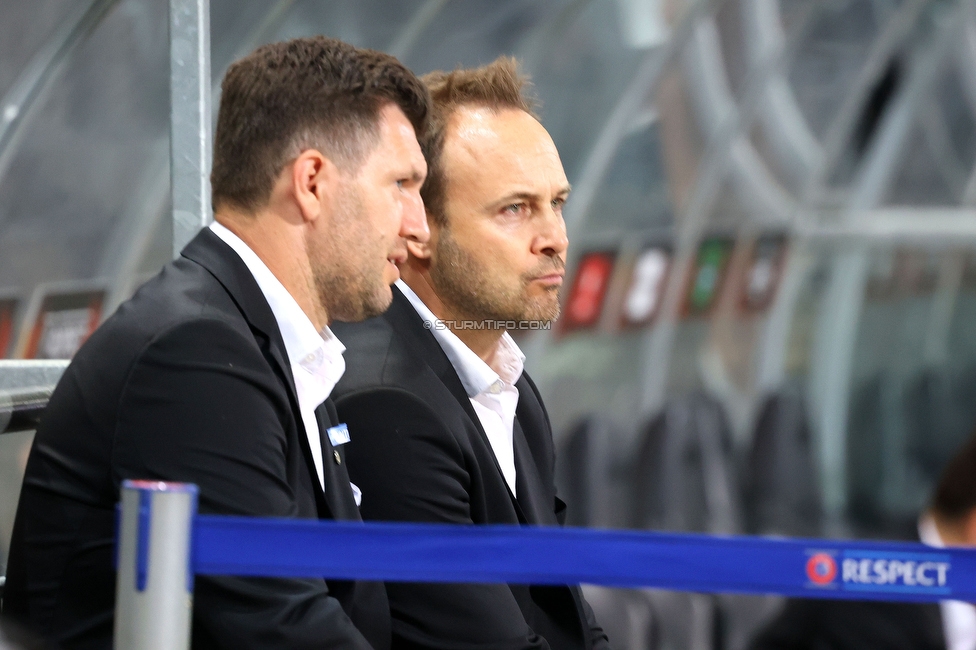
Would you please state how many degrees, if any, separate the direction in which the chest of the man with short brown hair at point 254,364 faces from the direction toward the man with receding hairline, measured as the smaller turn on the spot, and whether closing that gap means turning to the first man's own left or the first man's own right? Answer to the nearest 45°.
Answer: approximately 45° to the first man's own left

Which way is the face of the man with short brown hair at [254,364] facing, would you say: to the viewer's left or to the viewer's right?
to the viewer's right

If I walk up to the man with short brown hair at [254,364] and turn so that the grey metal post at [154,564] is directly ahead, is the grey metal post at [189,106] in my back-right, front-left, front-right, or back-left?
back-right

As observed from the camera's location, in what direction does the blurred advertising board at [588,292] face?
facing the viewer and to the right of the viewer

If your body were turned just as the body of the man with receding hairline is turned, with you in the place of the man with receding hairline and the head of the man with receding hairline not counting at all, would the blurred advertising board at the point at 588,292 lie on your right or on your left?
on your left

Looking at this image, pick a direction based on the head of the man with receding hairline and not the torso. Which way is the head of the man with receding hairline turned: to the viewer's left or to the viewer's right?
to the viewer's right

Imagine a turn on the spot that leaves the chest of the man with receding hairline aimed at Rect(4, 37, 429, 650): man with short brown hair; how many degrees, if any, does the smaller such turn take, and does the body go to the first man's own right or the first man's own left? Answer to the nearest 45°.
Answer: approximately 90° to the first man's own right

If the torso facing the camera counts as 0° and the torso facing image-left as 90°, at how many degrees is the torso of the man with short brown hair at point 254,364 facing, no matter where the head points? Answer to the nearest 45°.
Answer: approximately 270°

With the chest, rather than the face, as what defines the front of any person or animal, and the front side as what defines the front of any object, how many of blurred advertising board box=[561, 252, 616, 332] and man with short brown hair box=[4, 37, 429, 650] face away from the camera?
0

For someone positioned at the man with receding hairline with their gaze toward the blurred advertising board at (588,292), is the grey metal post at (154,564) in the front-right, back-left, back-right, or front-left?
back-left

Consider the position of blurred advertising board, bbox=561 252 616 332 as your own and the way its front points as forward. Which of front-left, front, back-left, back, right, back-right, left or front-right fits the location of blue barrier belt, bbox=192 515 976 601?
front-right
